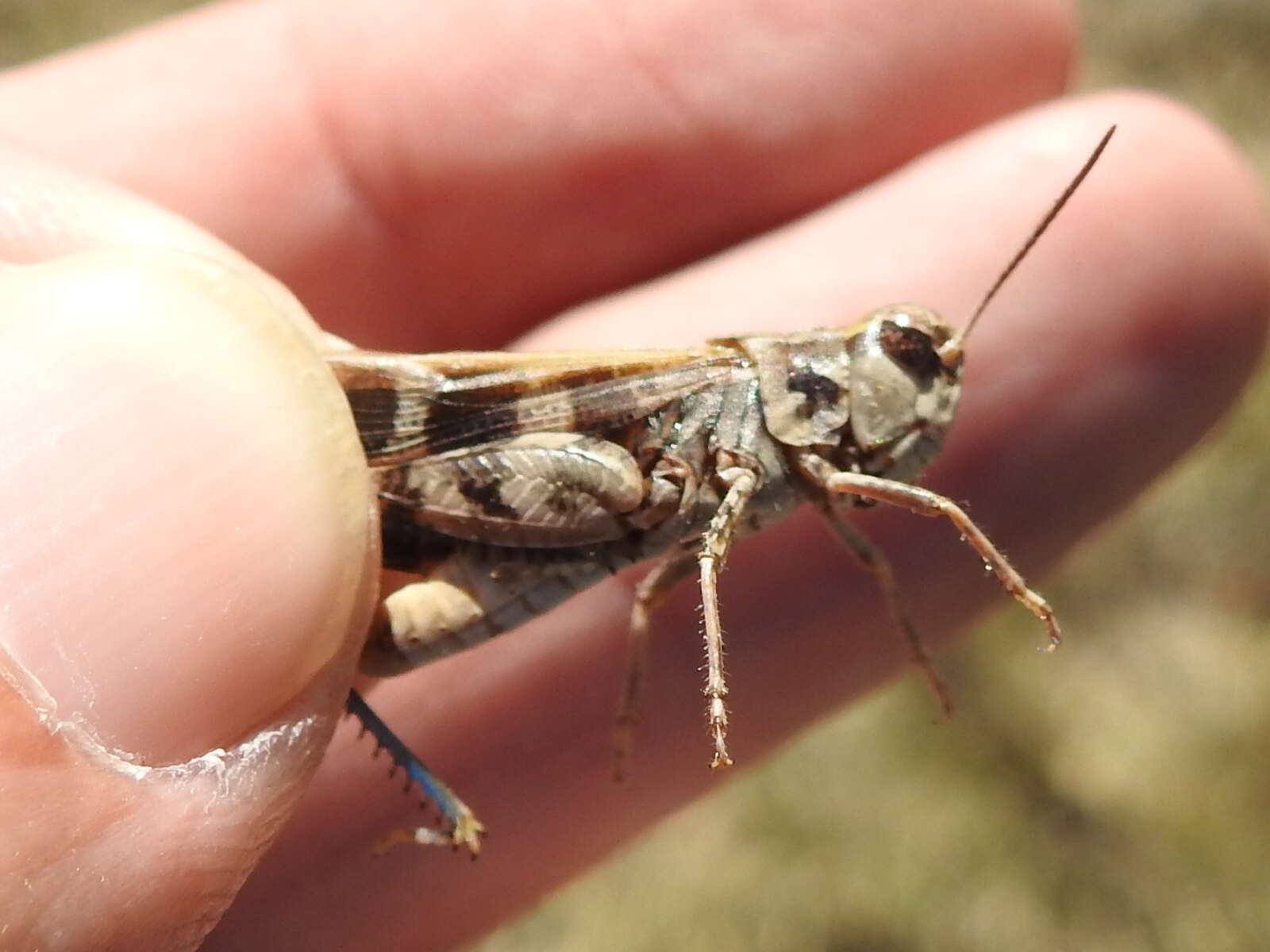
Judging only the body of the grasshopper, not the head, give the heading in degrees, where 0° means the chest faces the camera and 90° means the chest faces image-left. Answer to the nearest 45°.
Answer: approximately 270°
